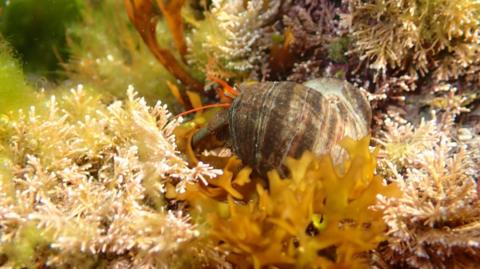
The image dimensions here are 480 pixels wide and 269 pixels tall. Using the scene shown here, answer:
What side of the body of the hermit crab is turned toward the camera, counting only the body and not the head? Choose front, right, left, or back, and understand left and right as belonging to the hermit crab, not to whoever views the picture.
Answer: left

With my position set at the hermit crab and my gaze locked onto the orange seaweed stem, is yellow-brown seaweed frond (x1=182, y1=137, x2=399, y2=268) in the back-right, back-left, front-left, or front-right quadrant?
back-left

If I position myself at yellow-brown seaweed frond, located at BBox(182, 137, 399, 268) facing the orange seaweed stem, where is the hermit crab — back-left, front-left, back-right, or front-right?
front-right
